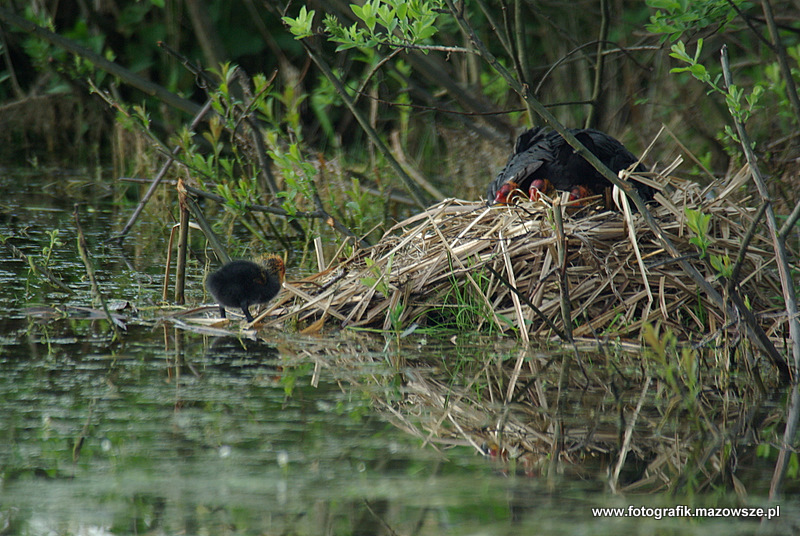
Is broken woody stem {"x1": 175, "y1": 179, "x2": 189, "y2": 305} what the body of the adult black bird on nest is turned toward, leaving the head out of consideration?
no

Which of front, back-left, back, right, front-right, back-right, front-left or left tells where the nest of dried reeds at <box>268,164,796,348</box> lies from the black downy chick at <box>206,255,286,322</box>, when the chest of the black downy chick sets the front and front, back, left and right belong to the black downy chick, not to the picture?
front

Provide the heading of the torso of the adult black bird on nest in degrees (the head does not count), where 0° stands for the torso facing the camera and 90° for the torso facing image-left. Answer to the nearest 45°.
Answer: approximately 270°

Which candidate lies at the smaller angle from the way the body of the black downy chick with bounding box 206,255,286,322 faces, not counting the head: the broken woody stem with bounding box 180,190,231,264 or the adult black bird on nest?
the adult black bird on nest

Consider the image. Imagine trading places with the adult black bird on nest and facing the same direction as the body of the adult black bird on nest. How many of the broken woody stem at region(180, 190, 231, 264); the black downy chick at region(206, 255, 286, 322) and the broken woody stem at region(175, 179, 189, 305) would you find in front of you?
0

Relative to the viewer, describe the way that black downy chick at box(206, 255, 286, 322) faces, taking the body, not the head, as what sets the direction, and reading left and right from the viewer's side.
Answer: facing to the right of the viewer

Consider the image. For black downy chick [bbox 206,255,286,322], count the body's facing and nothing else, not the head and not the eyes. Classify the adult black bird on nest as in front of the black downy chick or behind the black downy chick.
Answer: in front

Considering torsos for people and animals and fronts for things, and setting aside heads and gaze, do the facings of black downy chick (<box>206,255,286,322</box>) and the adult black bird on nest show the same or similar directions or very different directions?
same or similar directions

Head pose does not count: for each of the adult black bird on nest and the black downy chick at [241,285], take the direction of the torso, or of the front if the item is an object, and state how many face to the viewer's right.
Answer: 2

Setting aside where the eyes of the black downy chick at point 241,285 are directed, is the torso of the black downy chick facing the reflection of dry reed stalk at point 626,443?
no

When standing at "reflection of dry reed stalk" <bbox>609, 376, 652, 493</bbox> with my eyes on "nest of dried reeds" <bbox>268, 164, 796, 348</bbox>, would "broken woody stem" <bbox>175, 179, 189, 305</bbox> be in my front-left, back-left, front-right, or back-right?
front-left
